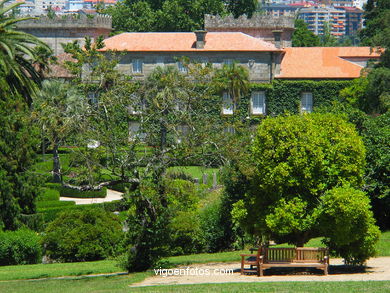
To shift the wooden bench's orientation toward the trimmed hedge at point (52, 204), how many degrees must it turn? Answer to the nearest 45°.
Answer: approximately 135° to its right

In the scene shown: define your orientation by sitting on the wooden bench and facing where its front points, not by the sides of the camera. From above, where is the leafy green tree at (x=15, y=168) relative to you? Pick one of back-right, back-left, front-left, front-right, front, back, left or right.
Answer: back-right

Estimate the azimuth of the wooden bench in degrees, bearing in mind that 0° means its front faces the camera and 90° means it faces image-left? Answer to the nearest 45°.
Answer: approximately 0°

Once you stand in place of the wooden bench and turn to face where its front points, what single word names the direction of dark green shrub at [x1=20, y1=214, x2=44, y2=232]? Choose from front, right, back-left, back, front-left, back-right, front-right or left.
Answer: back-right

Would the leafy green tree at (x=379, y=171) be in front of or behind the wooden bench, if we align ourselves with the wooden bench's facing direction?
behind

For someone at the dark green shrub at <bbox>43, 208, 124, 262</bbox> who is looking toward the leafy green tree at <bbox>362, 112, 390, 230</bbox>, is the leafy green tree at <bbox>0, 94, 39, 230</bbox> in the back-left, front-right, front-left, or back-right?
back-left

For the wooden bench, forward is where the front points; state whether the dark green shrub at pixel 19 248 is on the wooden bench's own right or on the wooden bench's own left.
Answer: on the wooden bench's own right
